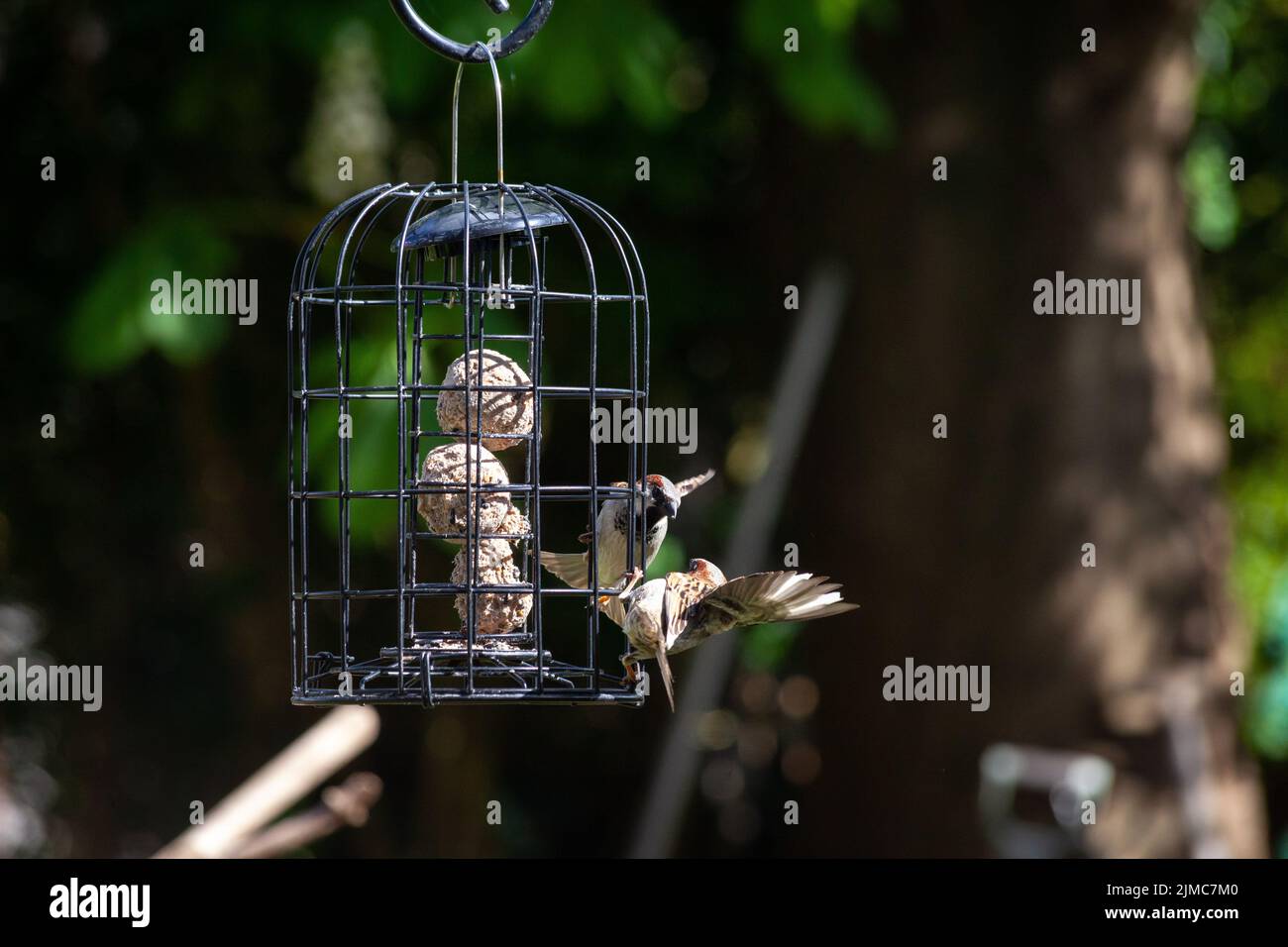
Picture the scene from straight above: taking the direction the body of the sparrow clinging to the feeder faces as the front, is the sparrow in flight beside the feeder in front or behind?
in front
